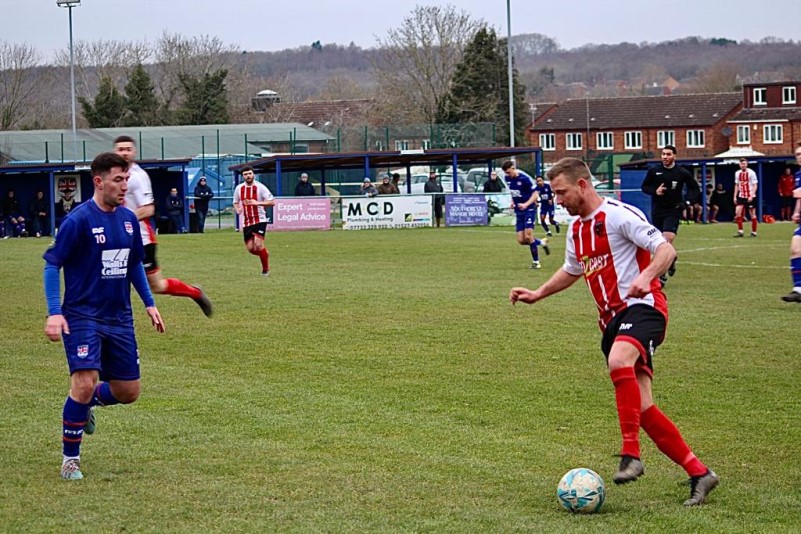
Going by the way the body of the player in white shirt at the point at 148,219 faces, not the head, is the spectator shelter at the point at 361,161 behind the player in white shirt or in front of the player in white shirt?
behind

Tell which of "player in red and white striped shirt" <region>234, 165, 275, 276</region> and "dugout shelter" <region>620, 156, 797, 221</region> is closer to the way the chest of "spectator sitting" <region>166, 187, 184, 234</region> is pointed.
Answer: the player in red and white striped shirt

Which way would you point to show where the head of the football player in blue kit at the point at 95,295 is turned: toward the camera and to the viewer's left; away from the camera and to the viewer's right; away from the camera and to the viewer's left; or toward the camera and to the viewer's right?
toward the camera and to the viewer's right

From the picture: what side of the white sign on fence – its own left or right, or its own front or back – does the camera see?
front

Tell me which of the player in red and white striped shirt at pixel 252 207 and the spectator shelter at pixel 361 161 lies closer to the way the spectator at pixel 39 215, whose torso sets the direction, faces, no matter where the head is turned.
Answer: the player in red and white striped shirt

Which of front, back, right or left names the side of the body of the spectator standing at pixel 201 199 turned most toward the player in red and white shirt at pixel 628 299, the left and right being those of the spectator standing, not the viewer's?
front

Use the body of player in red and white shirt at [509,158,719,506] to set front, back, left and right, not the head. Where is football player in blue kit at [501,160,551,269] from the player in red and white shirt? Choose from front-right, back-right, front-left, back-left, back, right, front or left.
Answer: back-right

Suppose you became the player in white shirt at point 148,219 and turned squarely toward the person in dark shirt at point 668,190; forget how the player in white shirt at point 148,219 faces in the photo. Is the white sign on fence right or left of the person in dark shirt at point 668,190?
left

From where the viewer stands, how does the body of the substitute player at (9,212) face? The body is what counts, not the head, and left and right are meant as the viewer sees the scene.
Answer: facing the viewer

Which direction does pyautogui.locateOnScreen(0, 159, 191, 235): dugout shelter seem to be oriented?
toward the camera

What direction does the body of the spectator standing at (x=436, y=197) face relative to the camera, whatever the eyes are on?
toward the camera

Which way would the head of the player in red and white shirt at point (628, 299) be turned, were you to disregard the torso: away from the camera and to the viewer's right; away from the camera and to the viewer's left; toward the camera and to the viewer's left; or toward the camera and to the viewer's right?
toward the camera and to the viewer's left

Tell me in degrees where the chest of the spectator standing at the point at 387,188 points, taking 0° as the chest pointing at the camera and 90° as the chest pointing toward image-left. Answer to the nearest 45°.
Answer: approximately 0°
